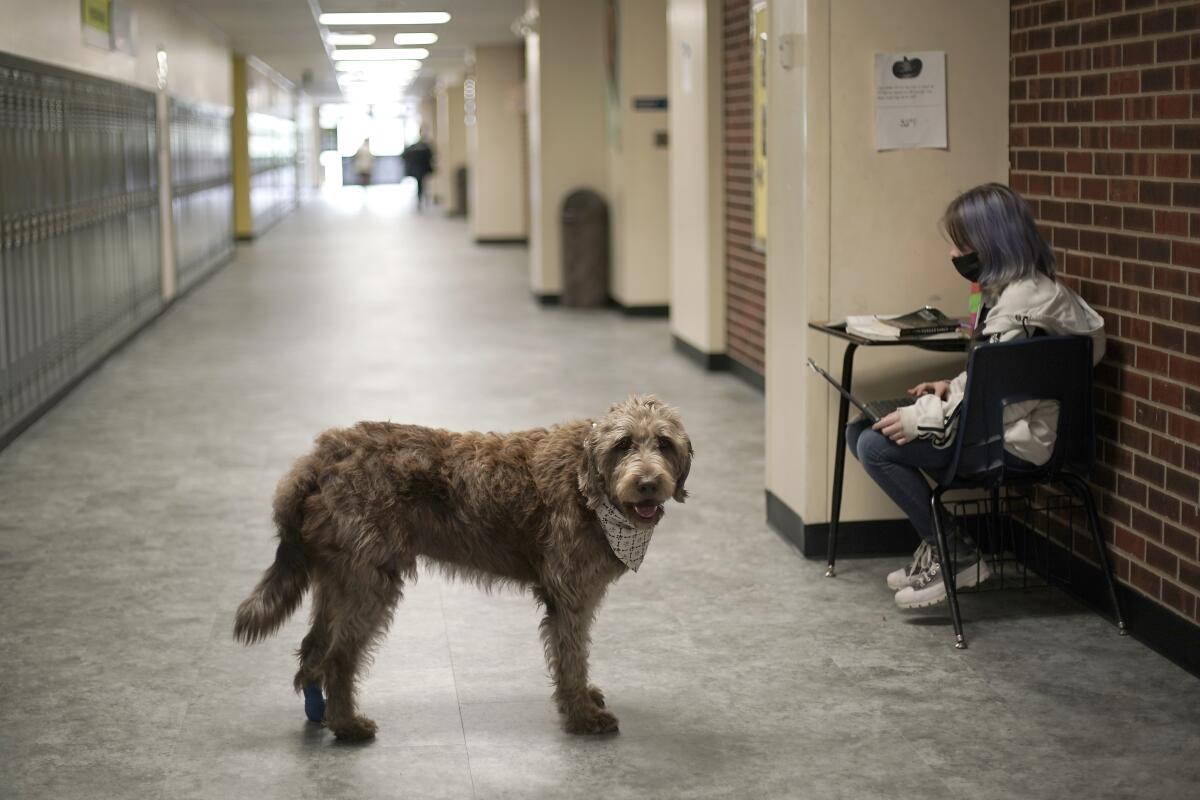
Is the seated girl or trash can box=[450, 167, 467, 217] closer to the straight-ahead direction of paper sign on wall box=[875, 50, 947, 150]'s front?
the seated girl

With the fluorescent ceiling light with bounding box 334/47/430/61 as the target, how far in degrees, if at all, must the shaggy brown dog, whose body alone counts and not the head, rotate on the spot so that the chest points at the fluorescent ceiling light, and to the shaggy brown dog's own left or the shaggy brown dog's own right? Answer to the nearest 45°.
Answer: approximately 90° to the shaggy brown dog's own left

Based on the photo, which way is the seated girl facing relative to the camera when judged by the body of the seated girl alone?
to the viewer's left

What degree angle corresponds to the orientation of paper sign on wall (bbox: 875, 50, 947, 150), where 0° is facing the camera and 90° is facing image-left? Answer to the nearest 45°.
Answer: approximately 0°

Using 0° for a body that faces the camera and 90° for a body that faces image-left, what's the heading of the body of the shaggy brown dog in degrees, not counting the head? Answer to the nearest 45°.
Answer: approximately 270°

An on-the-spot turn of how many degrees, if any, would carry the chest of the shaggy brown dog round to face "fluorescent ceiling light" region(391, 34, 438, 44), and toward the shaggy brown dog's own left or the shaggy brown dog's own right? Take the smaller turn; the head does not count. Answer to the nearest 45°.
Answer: approximately 90° to the shaggy brown dog's own left

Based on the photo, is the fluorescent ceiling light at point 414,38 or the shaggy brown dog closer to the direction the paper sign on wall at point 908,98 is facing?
the shaggy brown dog

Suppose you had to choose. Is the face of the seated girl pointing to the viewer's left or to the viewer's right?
to the viewer's left

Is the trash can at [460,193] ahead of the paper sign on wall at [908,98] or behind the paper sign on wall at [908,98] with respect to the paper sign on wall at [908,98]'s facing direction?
behind

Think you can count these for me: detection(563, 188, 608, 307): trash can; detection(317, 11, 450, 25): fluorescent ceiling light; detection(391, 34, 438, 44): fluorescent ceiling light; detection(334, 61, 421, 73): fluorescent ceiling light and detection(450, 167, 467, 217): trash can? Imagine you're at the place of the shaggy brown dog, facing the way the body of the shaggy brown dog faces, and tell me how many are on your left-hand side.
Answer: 5

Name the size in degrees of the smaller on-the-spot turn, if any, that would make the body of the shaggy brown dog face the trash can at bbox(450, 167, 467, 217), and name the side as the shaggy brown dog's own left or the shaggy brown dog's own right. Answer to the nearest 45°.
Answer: approximately 90° to the shaggy brown dog's own left

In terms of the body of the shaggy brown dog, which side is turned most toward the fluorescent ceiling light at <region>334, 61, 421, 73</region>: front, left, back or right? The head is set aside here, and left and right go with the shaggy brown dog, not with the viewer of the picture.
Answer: left

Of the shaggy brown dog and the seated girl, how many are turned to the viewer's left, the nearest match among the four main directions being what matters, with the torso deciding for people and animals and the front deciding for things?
1

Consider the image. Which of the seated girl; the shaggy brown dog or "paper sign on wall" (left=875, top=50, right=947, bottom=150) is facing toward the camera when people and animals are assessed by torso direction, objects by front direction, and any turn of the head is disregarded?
the paper sign on wall

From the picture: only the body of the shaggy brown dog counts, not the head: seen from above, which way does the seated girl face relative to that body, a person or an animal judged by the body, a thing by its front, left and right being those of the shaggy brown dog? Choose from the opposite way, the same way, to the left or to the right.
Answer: the opposite way
